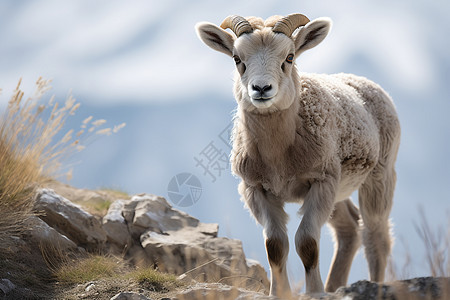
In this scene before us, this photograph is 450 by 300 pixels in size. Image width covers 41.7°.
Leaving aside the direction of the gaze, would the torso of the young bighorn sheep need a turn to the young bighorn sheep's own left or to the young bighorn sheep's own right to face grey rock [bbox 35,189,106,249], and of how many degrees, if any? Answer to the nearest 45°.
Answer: approximately 90° to the young bighorn sheep's own right

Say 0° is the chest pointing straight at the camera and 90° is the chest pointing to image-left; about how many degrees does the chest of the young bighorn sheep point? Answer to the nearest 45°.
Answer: approximately 45°

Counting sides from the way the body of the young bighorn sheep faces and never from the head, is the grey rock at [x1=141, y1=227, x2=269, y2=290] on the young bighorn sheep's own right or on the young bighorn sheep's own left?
on the young bighorn sheep's own right

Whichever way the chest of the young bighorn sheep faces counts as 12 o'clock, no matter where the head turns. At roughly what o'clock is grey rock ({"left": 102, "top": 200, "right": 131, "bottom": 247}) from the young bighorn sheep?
The grey rock is roughly at 3 o'clock from the young bighorn sheep.

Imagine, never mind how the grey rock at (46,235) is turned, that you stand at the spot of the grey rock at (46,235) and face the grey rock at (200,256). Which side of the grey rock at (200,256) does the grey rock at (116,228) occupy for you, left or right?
left

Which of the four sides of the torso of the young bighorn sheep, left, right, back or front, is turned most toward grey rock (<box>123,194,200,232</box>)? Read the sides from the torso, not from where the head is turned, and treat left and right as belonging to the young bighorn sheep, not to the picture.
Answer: right

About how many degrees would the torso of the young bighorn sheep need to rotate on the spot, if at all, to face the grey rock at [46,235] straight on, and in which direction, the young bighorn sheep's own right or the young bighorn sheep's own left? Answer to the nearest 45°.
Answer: approximately 90° to the young bighorn sheep's own right

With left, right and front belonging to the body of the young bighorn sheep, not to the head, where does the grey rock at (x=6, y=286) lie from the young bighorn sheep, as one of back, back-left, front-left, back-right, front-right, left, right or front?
front-right

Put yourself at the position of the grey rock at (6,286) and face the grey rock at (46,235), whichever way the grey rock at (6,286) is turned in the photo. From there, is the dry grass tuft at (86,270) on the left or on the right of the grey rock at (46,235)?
right

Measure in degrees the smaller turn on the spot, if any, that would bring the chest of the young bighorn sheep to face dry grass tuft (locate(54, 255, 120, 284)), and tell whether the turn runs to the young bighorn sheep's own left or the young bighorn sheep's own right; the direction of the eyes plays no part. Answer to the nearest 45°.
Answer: approximately 90° to the young bighorn sheep's own right
